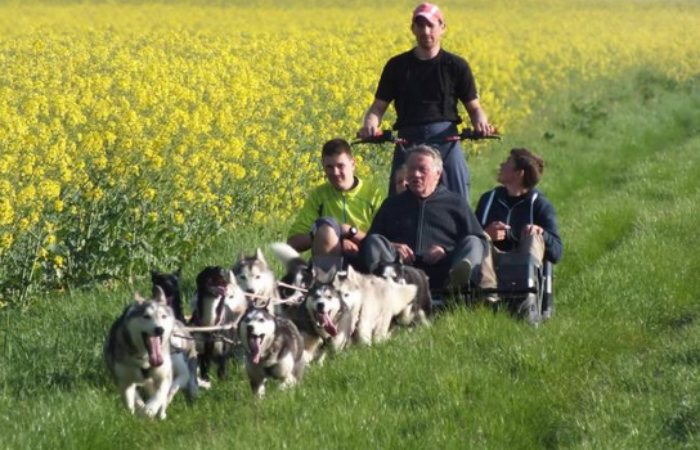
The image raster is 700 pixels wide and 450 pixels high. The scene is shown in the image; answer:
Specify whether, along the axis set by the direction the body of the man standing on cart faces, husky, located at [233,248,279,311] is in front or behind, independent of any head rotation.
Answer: in front

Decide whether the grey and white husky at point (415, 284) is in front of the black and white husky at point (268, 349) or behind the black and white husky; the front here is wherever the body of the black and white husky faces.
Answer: behind

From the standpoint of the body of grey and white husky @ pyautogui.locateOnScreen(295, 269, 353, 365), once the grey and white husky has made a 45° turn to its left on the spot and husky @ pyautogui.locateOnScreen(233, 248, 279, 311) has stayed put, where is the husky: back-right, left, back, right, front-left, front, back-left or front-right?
back

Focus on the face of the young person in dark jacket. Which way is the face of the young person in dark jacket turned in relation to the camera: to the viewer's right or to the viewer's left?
to the viewer's left

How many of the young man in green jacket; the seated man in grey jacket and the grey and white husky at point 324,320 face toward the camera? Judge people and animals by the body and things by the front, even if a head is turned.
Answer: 3

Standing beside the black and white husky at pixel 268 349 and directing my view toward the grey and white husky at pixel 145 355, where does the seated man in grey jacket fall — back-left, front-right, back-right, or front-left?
back-right

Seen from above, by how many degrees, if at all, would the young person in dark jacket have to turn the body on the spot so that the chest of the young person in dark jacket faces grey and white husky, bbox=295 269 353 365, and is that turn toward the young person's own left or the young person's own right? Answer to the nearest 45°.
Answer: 0° — they already face it

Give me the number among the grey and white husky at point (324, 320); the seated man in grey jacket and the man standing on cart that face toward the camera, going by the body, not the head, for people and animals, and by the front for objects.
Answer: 3

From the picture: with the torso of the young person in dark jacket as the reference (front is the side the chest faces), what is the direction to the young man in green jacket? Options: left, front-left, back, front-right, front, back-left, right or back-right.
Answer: front-right

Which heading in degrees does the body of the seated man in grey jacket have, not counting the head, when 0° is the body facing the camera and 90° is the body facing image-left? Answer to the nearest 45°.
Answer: approximately 0°

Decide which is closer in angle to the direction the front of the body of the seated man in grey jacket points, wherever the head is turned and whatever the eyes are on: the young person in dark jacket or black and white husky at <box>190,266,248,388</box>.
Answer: the black and white husky
